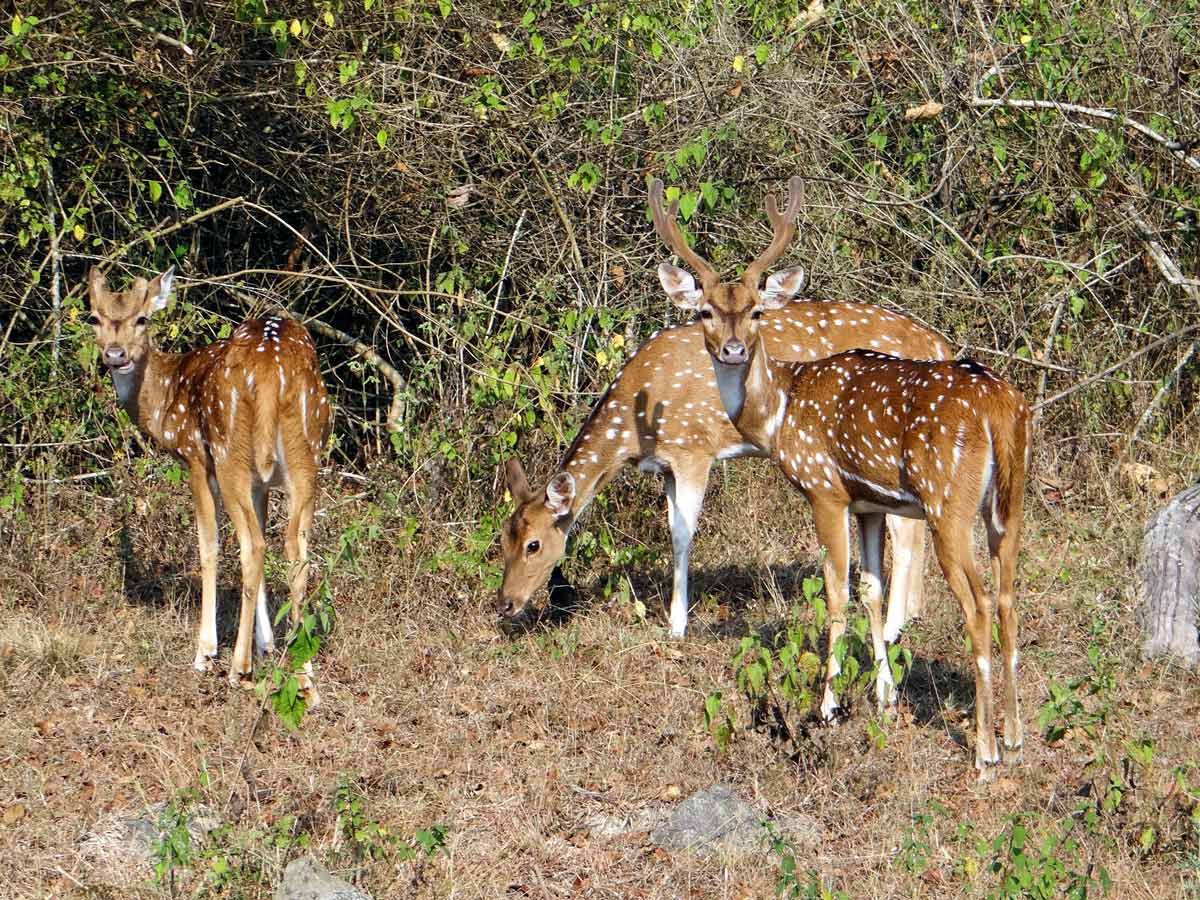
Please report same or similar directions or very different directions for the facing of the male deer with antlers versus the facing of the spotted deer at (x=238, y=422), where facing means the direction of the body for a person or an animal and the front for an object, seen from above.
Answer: same or similar directions

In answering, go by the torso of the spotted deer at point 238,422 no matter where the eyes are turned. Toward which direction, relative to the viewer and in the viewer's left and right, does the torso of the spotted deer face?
facing away from the viewer and to the left of the viewer

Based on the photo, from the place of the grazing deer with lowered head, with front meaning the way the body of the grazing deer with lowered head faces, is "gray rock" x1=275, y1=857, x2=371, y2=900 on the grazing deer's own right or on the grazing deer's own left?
on the grazing deer's own left

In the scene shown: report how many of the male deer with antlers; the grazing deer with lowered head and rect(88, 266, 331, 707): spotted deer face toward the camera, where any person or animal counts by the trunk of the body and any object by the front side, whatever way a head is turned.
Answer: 0

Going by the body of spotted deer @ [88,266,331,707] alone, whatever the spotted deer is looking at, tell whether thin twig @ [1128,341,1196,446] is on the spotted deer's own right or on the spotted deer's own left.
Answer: on the spotted deer's own right

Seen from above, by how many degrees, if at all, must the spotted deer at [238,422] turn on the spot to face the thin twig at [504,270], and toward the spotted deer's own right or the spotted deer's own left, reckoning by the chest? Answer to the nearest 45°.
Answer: approximately 90° to the spotted deer's own right

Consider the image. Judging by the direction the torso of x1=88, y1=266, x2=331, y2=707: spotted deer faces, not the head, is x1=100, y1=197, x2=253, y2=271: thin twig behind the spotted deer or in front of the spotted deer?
in front

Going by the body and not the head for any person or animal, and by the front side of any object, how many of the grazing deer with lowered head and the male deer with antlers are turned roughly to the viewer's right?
0

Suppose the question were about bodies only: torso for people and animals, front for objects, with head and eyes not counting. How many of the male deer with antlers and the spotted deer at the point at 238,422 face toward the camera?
0

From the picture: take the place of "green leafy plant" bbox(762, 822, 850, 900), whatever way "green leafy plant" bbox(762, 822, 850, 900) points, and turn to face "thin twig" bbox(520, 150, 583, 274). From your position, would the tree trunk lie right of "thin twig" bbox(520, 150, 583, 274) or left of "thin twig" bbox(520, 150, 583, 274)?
right

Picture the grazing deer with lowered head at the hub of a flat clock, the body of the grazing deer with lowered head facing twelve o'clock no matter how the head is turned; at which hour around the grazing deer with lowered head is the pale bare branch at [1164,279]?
The pale bare branch is roughly at 5 o'clock from the grazing deer with lowered head.

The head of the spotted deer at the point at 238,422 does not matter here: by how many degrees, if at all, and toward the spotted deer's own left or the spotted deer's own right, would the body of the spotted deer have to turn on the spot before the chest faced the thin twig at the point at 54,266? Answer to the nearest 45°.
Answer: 0° — it already faces it

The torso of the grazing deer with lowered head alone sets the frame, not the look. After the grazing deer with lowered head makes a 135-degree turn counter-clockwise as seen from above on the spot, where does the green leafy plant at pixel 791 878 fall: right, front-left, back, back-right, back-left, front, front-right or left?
front-right

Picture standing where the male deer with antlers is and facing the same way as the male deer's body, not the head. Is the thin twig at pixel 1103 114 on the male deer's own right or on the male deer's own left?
on the male deer's own right

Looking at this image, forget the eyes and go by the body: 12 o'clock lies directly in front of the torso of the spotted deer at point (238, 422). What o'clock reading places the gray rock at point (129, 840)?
The gray rock is roughly at 8 o'clock from the spotted deer.

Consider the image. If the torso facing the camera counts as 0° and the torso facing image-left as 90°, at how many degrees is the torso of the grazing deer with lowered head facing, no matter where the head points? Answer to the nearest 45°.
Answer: approximately 90°

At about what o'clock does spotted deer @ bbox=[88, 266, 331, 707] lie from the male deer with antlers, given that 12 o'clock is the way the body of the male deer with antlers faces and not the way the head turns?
The spotted deer is roughly at 11 o'clock from the male deer with antlers.

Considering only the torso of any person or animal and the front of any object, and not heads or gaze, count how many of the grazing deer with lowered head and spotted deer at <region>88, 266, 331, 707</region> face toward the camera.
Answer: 0

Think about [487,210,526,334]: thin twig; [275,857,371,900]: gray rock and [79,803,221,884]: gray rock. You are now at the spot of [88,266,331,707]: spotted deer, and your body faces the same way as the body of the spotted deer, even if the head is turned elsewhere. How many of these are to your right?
1

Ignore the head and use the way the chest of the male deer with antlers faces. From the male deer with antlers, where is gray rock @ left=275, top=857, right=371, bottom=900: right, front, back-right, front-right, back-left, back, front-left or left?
left
